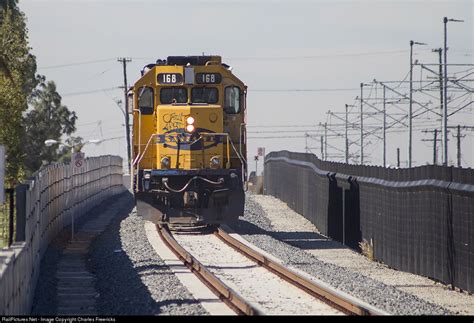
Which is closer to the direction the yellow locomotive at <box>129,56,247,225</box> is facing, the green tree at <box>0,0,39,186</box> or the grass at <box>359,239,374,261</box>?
the grass

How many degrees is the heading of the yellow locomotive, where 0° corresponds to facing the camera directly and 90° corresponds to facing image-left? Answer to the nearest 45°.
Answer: approximately 0°

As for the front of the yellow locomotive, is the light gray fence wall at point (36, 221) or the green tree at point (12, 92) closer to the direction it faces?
the light gray fence wall

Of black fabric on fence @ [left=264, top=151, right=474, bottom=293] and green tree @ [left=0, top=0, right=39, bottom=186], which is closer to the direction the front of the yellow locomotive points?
the black fabric on fence

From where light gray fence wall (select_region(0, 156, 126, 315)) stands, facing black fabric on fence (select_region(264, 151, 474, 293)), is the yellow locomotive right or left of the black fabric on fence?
left
